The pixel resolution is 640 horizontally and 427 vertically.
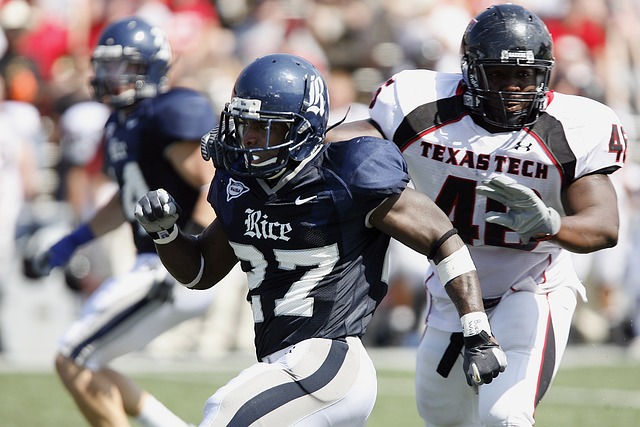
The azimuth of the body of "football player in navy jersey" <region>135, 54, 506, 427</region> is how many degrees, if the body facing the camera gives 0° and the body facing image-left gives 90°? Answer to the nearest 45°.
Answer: approximately 45°

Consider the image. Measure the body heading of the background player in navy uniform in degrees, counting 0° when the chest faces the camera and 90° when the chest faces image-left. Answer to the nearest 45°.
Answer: approximately 45°

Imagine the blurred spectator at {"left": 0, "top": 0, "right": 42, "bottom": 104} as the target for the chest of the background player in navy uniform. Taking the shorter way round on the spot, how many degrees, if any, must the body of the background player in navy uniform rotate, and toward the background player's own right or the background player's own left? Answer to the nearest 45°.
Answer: approximately 135° to the background player's own right

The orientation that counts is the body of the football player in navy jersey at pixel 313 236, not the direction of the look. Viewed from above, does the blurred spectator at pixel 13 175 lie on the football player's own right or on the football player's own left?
on the football player's own right

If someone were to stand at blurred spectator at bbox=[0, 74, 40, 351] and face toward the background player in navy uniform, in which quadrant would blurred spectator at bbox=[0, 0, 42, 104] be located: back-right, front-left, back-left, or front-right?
back-left

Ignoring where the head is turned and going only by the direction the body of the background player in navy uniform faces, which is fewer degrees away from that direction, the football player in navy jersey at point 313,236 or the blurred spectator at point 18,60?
the football player in navy jersey

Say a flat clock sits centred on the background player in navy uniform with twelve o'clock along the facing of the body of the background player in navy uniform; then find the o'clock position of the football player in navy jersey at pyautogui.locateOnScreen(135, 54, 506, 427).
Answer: The football player in navy jersey is roughly at 10 o'clock from the background player in navy uniform.

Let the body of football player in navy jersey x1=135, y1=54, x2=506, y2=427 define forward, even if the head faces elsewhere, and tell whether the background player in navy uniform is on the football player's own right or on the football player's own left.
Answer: on the football player's own right
